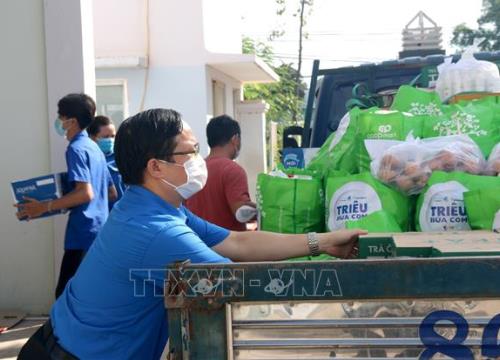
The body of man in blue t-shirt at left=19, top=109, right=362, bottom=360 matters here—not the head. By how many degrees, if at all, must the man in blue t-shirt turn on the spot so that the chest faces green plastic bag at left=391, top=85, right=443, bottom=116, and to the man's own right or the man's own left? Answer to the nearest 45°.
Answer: approximately 45° to the man's own left

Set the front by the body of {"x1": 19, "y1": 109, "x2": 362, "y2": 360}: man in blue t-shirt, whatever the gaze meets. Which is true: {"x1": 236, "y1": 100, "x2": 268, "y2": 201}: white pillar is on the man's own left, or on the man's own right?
on the man's own left

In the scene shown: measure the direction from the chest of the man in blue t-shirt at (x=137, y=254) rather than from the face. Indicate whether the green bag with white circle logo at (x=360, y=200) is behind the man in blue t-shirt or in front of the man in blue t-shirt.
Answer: in front

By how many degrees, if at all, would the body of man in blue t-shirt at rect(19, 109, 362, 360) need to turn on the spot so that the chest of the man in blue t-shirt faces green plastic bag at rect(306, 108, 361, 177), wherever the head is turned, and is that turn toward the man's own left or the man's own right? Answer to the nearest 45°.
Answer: approximately 45° to the man's own left

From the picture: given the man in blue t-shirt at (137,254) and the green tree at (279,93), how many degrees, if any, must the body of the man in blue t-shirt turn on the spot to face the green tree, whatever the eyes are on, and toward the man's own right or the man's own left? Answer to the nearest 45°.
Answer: approximately 90° to the man's own left

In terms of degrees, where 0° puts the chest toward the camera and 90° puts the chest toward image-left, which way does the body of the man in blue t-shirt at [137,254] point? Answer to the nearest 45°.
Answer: approximately 270°

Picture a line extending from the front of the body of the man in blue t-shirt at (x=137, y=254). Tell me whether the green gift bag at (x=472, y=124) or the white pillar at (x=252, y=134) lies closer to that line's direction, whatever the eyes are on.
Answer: the green gift bag

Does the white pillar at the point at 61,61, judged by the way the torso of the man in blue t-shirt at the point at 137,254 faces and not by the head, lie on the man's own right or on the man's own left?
on the man's own left

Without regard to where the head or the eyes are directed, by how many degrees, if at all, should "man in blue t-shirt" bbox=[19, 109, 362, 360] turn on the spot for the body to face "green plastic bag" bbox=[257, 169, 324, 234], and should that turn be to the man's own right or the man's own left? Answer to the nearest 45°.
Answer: approximately 45° to the man's own left

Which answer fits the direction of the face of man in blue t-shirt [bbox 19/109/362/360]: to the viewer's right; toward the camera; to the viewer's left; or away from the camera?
to the viewer's right

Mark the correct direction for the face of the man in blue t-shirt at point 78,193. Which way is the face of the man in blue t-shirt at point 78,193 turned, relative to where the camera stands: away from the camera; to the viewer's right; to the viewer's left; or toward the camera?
to the viewer's left
